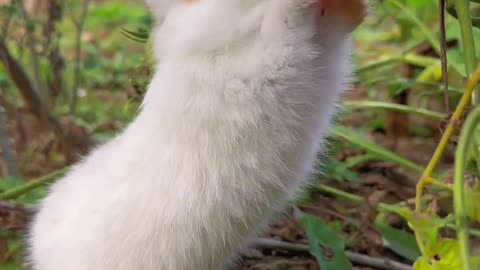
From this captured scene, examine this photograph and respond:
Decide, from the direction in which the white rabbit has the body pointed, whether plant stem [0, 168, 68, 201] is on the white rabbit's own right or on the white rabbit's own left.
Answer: on the white rabbit's own left

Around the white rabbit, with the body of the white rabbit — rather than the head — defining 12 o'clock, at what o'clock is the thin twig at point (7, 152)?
The thin twig is roughly at 8 o'clock from the white rabbit.

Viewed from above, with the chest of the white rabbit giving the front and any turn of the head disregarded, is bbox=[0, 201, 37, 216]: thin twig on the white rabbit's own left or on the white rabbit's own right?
on the white rabbit's own left

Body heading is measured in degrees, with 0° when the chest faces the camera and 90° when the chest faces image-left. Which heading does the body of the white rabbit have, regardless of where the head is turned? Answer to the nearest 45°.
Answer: approximately 270°
